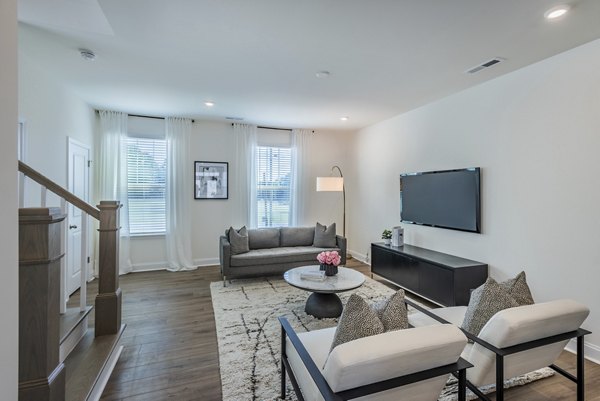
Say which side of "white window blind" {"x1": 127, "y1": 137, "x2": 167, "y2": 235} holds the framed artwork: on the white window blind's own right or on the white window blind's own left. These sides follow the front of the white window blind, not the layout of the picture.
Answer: on the white window blind's own left

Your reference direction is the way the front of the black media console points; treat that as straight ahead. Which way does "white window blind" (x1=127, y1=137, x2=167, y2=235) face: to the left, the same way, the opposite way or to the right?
to the left

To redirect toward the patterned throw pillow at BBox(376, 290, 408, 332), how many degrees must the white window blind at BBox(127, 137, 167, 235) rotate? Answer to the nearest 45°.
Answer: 0° — it already faces it

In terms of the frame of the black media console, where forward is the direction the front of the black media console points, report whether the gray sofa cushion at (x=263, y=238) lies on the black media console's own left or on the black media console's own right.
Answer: on the black media console's own right

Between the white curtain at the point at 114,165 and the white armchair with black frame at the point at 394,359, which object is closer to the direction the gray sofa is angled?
the white armchair with black frame

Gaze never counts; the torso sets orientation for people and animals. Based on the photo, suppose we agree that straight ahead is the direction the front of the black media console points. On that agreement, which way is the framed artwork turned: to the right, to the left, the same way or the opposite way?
to the left

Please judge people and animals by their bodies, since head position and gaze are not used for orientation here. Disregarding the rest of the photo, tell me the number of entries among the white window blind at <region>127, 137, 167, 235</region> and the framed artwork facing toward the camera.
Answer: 2

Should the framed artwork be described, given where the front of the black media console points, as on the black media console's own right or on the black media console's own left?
on the black media console's own right

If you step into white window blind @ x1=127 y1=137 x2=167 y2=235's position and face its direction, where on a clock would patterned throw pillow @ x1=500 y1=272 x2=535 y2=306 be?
The patterned throw pillow is roughly at 11 o'clock from the white window blind.

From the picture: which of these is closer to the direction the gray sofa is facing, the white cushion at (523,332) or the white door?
the white cushion

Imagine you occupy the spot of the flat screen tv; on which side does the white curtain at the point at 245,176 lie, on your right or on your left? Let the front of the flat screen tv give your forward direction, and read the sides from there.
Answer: on your right
